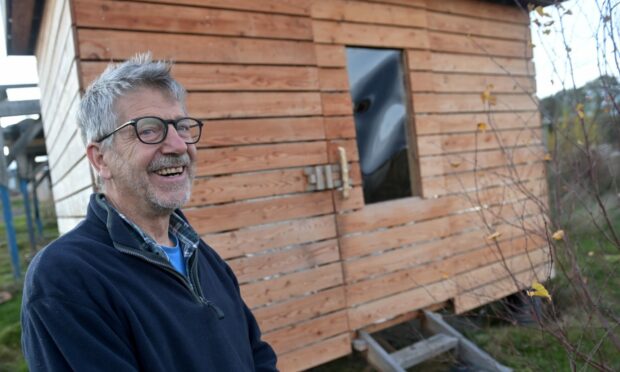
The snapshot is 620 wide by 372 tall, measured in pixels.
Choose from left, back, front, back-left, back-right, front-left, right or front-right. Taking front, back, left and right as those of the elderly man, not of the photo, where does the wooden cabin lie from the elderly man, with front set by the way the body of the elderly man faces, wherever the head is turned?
left

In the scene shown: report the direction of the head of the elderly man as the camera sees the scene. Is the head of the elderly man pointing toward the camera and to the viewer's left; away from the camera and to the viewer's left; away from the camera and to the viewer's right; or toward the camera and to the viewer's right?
toward the camera and to the viewer's right

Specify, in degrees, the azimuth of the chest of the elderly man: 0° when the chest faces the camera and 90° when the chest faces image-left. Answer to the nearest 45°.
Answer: approximately 315°
